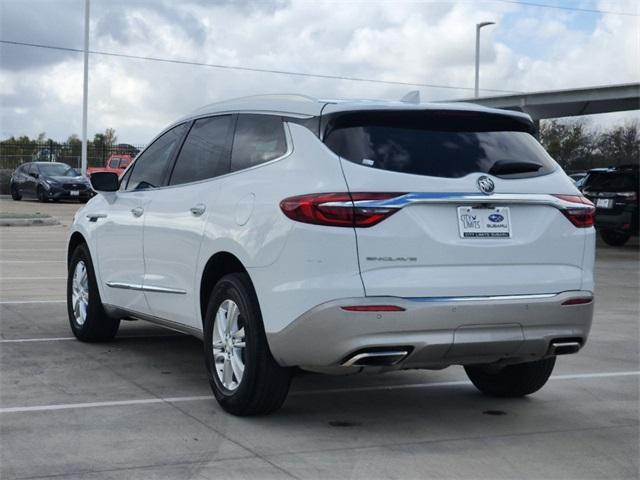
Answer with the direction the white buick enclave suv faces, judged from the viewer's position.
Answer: facing away from the viewer and to the left of the viewer

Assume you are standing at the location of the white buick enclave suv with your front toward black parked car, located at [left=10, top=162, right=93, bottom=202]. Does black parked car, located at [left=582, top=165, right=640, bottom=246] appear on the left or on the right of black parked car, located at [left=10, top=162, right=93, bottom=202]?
right

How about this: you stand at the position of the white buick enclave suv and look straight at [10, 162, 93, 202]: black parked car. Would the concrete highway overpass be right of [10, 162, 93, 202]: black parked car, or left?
right

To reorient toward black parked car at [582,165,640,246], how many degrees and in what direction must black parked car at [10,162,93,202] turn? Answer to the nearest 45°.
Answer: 0° — it already faces it

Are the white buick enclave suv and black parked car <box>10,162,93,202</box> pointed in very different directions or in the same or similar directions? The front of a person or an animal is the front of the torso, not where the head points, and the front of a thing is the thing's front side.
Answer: very different directions

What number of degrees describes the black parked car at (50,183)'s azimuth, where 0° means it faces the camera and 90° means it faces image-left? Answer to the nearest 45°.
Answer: approximately 315°
